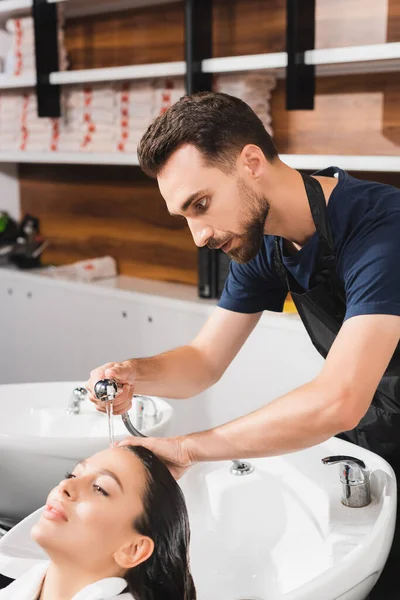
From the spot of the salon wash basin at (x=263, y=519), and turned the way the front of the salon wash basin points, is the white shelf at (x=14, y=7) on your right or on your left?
on your right

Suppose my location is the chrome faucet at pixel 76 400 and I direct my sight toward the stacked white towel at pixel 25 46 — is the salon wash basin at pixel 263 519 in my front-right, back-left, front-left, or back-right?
back-right

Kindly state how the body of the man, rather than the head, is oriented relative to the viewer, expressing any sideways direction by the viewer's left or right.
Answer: facing the viewer and to the left of the viewer

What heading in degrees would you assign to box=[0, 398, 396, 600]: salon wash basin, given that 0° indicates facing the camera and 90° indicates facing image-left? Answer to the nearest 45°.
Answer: approximately 45°

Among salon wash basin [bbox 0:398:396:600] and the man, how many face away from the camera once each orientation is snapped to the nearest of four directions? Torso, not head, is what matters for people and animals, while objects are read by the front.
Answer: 0

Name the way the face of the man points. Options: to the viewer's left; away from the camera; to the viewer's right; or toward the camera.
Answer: to the viewer's left
